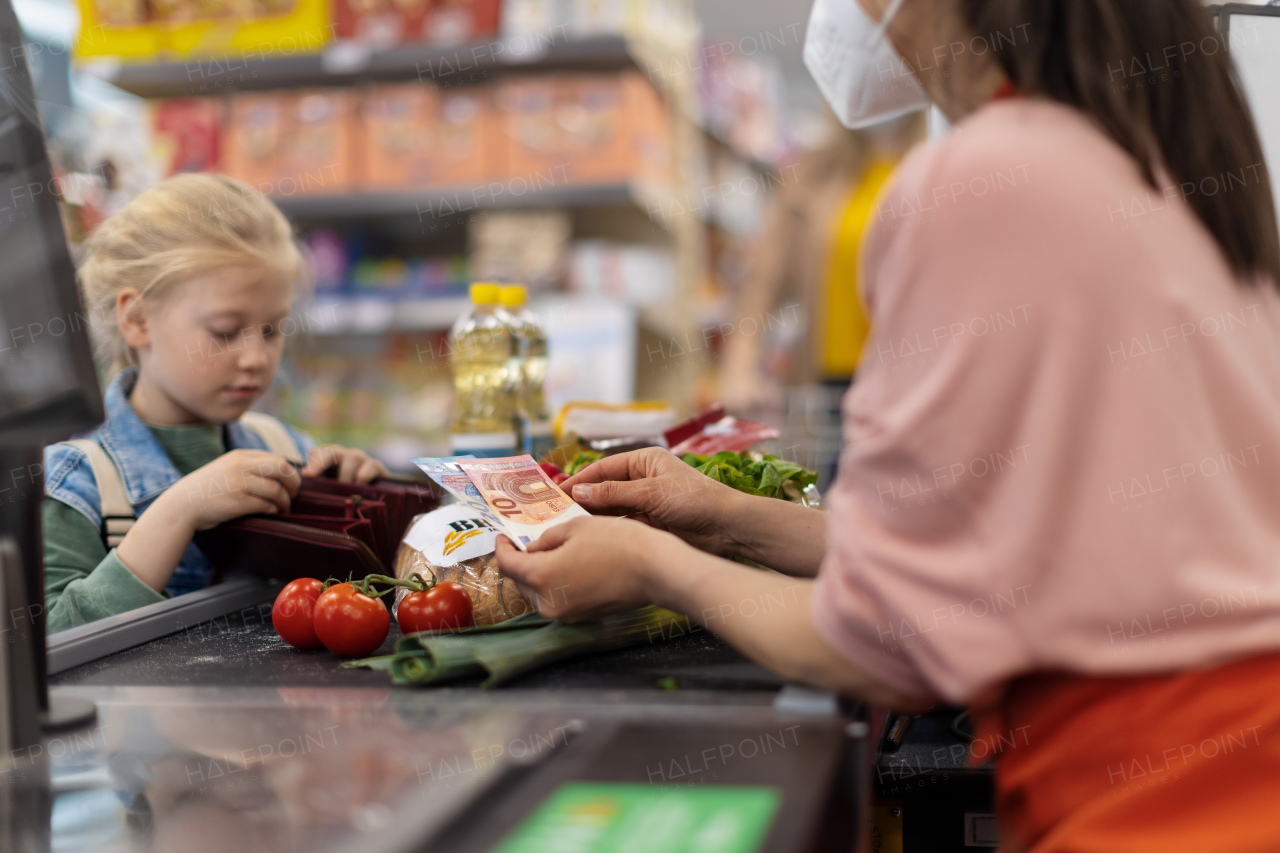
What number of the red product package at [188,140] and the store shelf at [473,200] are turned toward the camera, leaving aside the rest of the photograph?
2

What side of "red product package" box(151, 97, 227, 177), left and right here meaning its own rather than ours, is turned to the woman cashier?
front

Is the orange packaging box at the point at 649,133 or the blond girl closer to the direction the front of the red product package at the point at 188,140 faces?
the blond girl

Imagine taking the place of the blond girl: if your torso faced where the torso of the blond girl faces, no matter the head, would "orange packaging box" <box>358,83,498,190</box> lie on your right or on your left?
on your left

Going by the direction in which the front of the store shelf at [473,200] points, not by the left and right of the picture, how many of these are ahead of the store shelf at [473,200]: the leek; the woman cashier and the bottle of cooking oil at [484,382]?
3

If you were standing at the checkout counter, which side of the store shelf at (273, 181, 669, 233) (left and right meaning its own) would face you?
front

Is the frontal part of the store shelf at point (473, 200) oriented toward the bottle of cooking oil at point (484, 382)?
yes

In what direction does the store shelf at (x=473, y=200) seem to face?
toward the camera

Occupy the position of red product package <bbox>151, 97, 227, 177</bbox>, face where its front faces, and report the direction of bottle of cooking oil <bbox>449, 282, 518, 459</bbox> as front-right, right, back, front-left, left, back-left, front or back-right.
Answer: front

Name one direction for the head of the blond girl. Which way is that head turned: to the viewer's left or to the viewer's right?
to the viewer's right

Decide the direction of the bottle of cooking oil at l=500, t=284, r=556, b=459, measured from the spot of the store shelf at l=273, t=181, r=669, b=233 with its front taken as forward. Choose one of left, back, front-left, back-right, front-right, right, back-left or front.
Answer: front

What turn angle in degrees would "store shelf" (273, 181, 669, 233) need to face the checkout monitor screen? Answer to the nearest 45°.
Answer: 0° — it already faces it

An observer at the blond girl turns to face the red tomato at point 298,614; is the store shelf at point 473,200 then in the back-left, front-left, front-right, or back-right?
back-left

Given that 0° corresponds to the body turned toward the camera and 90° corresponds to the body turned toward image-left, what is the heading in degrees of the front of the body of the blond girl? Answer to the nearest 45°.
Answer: approximately 315°

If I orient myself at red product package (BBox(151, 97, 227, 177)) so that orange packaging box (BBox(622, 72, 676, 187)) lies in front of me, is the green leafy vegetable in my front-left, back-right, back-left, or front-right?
front-right

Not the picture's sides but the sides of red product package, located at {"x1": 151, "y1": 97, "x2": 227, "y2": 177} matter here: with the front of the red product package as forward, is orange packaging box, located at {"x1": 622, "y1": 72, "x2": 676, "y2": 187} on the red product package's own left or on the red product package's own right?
on the red product package's own left

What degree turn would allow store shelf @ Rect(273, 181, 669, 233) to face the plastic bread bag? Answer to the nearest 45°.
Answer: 0° — it already faces it

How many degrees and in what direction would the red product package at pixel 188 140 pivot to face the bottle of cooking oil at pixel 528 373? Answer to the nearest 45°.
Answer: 0° — it already faces it
